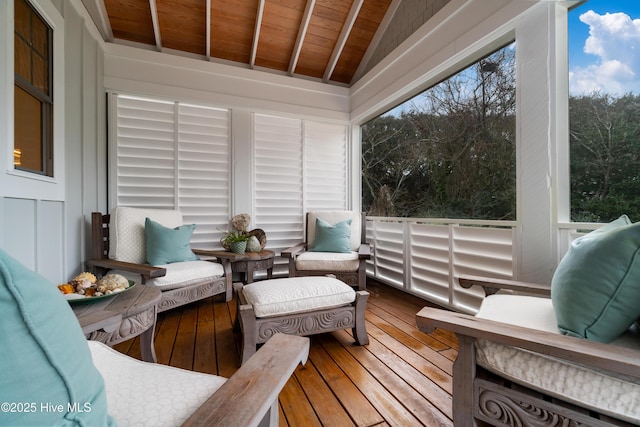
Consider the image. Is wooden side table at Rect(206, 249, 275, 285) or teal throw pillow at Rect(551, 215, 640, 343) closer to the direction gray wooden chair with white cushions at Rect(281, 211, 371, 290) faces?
the teal throw pillow

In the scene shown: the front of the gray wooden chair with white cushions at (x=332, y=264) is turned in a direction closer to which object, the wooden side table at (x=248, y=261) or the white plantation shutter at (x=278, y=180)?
the wooden side table

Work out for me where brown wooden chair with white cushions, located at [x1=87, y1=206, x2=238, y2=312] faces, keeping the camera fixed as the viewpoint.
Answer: facing the viewer and to the right of the viewer

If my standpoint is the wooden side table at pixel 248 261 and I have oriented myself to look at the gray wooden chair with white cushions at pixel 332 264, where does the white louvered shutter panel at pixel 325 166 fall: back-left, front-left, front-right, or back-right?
front-left

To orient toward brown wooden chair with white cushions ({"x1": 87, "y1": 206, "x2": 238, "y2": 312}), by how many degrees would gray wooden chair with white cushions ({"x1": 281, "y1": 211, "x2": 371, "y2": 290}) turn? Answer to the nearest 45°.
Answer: approximately 90° to its right

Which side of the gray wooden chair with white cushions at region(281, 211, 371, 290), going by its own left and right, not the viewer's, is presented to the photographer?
front

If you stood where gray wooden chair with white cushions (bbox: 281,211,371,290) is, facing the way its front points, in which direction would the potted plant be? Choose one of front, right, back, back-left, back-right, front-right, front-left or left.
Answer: right

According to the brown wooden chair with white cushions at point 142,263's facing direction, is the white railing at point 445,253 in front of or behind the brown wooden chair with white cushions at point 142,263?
in front

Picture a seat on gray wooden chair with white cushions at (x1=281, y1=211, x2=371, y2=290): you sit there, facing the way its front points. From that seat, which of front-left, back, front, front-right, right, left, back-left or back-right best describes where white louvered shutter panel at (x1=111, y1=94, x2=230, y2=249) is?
right

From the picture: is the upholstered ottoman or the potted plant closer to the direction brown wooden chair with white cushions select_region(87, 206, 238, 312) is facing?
the upholstered ottoman

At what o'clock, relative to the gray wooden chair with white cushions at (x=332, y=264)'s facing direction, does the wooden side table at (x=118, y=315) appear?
The wooden side table is roughly at 1 o'clock from the gray wooden chair with white cushions.

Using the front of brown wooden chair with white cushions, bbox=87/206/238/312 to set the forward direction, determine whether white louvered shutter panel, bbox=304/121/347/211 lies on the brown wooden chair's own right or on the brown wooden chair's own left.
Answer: on the brown wooden chair's own left

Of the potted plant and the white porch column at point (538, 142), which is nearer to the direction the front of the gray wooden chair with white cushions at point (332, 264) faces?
the white porch column

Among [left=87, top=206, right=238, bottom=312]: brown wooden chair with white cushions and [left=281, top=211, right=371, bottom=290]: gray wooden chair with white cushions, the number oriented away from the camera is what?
0

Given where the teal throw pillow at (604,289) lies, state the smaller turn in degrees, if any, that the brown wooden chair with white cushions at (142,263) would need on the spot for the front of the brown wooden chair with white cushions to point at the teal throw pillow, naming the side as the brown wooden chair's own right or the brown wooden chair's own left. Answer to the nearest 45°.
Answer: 0° — it already faces it

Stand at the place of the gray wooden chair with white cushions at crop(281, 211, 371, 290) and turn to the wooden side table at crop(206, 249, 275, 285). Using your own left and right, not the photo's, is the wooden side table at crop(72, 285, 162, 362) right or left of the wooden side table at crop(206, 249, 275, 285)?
left

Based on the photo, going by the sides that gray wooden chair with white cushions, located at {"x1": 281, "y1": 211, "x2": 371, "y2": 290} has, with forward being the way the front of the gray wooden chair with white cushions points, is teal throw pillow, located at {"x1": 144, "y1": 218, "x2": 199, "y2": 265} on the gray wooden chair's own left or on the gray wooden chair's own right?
on the gray wooden chair's own right

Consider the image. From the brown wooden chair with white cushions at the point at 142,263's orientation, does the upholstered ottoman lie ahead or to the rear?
ahead
